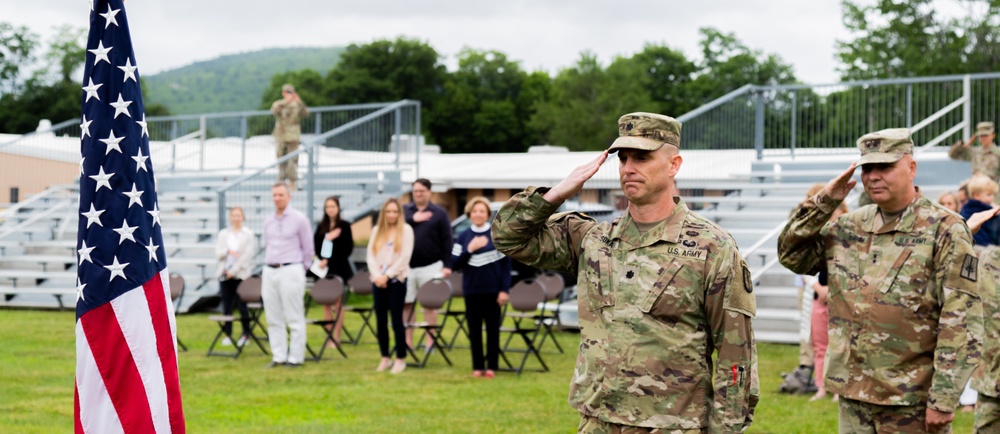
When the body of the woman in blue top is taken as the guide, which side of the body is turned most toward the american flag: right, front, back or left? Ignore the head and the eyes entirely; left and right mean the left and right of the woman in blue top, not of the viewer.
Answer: front

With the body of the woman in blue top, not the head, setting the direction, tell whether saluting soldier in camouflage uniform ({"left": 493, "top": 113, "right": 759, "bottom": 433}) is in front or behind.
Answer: in front

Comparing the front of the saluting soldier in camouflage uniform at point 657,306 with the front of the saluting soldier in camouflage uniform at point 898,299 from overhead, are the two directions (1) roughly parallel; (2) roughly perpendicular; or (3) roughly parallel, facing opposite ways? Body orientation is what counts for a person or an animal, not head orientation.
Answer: roughly parallel

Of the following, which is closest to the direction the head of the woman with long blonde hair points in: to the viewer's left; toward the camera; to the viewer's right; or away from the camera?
toward the camera

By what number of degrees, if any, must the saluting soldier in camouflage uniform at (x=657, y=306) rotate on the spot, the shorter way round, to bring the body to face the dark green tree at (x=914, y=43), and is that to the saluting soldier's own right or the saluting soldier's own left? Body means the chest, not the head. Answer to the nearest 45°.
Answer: approximately 135° to the saluting soldier's own right

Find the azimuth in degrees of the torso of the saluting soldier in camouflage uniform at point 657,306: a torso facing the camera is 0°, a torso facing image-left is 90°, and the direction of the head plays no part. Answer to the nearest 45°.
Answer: approximately 45°

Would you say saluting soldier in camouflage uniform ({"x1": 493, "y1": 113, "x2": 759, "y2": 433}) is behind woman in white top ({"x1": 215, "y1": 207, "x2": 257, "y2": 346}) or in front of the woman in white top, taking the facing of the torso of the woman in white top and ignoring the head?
in front

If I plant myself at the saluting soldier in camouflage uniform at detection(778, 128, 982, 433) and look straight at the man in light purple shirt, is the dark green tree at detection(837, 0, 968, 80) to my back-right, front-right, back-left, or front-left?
front-right

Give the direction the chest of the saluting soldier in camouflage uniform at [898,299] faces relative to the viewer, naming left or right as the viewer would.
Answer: facing the viewer and to the left of the viewer

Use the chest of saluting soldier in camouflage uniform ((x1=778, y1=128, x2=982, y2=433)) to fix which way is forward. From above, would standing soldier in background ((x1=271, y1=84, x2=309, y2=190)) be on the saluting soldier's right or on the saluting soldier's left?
on the saluting soldier's right

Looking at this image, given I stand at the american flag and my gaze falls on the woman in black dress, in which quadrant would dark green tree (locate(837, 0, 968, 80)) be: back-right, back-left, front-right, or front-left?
front-right

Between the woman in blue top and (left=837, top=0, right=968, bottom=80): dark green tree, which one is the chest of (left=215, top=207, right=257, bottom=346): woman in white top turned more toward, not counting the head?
the woman in blue top

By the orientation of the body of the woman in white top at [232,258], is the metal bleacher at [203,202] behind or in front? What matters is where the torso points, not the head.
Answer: behind

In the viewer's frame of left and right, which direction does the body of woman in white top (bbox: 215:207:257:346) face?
facing the viewer
